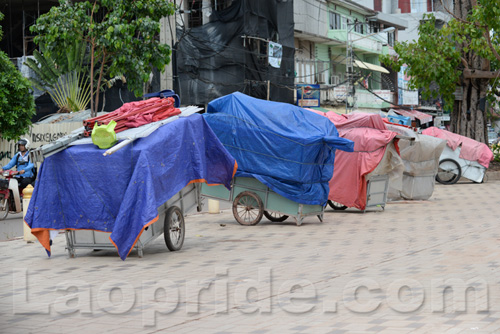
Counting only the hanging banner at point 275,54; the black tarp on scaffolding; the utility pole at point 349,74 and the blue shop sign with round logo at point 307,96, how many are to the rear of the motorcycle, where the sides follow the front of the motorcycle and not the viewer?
4

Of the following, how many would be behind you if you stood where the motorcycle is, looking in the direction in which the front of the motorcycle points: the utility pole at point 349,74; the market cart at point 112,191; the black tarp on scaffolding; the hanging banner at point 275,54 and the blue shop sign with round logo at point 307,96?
4

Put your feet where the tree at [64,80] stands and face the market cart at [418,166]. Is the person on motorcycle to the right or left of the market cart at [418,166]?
right

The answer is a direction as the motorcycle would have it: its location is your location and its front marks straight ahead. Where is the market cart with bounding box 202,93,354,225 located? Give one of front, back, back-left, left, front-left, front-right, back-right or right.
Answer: left

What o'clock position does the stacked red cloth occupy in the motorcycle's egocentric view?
The stacked red cloth is roughly at 10 o'clock from the motorcycle.
